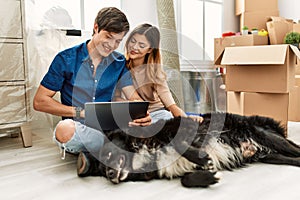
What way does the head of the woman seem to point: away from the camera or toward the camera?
toward the camera

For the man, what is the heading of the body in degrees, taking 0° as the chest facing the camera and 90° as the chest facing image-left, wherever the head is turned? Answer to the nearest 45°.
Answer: approximately 315°

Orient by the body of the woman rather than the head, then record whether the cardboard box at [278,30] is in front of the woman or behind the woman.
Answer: behind

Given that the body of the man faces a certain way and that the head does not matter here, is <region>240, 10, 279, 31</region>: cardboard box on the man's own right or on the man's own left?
on the man's own left

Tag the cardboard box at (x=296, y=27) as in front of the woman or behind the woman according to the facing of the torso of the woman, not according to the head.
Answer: behind

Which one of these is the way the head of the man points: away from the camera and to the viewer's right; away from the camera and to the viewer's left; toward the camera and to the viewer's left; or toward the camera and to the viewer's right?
toward the camera and to the viewer's right

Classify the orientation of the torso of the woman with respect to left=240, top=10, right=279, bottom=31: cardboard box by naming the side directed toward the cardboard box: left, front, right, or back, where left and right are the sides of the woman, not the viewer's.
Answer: back

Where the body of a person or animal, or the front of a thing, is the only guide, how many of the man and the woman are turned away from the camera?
0
